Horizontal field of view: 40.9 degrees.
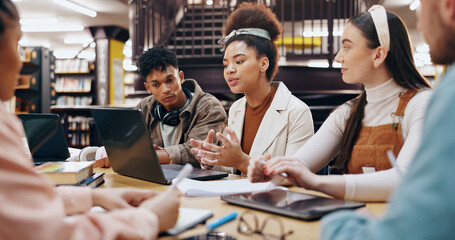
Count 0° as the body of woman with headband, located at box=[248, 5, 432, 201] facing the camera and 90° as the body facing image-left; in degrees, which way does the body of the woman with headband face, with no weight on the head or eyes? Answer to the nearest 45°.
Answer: approximately 45°

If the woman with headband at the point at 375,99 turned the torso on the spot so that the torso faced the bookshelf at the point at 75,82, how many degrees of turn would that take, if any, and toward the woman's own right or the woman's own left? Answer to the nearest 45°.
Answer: approximately 90° to the woman's own right

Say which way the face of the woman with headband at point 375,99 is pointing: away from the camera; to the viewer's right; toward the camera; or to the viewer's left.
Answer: to the viewer's left

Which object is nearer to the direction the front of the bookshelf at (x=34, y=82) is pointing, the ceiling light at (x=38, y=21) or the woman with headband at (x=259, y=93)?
the woman with headband

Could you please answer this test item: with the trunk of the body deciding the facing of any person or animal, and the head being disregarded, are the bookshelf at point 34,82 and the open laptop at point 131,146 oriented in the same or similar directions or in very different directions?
very different directions

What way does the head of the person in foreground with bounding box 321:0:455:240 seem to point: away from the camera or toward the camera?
away from the camera

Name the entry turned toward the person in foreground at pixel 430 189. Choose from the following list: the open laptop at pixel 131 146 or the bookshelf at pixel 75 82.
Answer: the bookshelf

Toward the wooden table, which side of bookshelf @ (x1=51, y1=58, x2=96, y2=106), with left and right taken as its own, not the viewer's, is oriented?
front

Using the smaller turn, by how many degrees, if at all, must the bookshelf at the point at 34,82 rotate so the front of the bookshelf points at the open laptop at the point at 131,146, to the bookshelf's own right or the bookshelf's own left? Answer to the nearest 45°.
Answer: approximately 45° to the bookshelf's own left

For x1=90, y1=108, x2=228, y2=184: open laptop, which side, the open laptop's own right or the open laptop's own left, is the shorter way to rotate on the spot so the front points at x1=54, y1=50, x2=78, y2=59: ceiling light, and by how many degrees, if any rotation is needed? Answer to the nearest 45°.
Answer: approximately 45° to the open laptop's own left

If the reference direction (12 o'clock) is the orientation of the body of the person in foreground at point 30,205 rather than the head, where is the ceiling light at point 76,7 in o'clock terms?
The ceiling light is roughly at 9 o'clock from the person in foreground.

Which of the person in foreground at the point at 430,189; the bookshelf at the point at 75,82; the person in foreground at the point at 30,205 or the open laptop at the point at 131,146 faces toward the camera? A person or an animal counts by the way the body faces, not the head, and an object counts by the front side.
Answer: the bookshelf

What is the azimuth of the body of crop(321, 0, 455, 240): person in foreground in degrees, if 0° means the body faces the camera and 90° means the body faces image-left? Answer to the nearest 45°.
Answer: approximately 90°

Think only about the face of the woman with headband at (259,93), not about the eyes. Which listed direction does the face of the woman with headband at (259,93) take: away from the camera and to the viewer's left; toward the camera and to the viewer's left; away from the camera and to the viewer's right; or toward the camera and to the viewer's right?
toward the camera and to the viewer's left

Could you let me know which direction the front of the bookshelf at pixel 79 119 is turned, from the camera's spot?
facing the viewer

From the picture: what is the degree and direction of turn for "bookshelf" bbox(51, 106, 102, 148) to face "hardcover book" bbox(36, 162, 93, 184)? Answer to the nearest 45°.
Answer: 0° — it already faces it

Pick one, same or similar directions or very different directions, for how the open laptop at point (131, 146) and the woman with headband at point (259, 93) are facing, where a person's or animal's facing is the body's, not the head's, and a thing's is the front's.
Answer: very different directions

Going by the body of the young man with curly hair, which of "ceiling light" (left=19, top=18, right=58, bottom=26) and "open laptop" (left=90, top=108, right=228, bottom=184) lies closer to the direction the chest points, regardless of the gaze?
the open laptop
